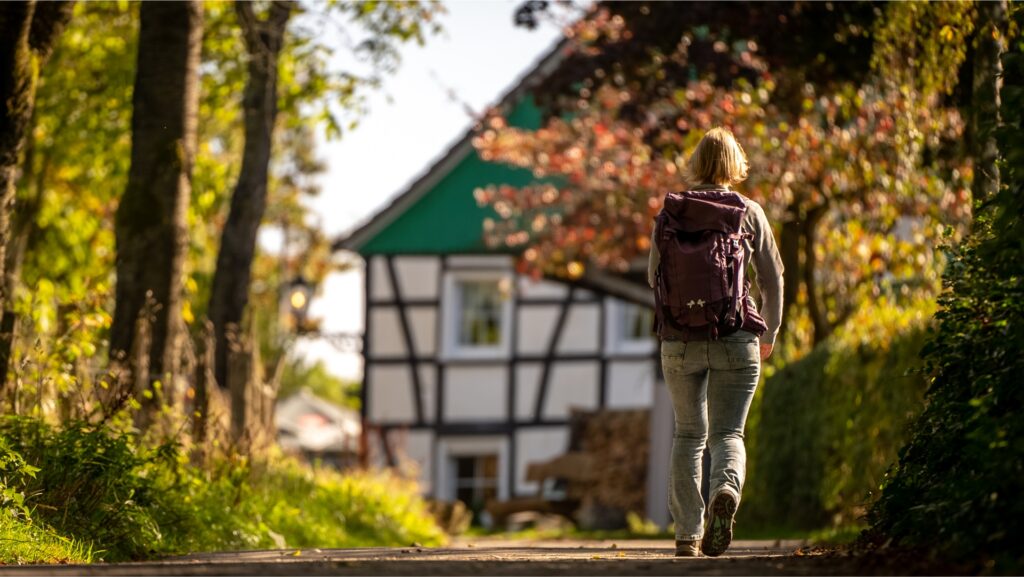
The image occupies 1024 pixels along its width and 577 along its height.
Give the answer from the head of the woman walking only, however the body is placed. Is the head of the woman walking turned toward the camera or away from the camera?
away from the camera

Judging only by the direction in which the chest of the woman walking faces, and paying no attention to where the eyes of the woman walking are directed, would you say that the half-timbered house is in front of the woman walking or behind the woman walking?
in front

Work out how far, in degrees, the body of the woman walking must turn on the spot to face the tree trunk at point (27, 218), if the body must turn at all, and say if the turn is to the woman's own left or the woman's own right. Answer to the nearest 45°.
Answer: approximately 45° to the woman's own left

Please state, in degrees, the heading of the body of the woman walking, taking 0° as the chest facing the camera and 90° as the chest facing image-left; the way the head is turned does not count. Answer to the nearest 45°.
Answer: approximately 180°

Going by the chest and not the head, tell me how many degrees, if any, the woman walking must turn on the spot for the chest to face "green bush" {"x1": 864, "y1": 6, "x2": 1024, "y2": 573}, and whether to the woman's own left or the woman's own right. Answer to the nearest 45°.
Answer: approximately 135° to the woman's own right

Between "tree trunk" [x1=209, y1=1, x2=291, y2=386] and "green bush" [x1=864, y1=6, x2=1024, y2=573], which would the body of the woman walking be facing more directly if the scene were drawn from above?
the tree trunk

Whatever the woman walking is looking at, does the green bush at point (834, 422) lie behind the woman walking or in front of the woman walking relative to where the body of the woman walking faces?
in front

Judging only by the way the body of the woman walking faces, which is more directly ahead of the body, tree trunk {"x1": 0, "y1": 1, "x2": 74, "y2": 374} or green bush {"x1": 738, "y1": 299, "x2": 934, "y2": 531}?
the green bush

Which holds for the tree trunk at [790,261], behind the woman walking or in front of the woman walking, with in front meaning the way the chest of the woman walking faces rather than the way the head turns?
in front

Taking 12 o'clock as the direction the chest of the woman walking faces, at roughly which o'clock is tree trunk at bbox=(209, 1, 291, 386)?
The tree trunk is roughly at 11 o'clock from the woman walking.

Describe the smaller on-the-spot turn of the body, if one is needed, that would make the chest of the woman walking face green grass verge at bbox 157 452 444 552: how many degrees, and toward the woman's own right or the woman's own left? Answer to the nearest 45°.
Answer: approximately 45° to the woman's own left

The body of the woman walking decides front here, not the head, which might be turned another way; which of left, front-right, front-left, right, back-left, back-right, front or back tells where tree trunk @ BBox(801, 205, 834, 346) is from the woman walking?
front

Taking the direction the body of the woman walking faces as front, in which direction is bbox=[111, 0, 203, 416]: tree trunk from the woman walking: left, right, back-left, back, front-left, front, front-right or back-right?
front-left
